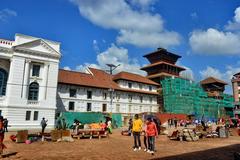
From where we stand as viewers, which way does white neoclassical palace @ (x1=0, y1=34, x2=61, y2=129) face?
facing the viewer and to the right of the viewer

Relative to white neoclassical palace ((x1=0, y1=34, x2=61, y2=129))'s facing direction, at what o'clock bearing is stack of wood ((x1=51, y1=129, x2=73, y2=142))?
The stack of wood is roughly at 1 o'clock from the white neoclassical palace.

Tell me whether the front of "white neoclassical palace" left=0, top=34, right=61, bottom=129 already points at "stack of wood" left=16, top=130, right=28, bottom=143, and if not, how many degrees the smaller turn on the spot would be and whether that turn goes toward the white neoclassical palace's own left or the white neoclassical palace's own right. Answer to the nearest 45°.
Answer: approximately 45° to the white neoclassical palace's own right
